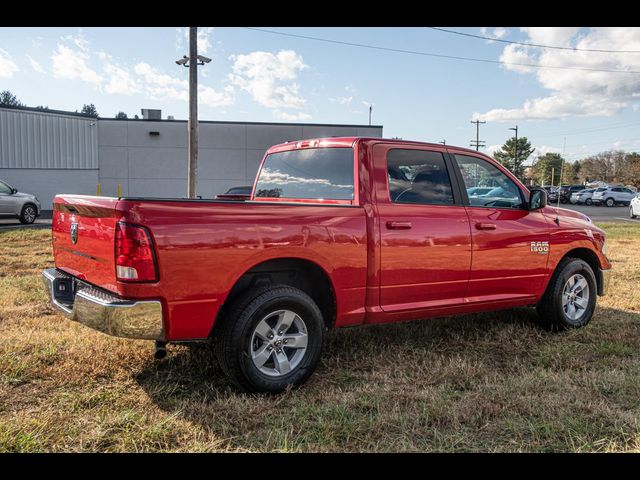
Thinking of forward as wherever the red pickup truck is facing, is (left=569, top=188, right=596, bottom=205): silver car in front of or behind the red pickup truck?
in front

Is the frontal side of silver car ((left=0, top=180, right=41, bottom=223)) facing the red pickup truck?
no

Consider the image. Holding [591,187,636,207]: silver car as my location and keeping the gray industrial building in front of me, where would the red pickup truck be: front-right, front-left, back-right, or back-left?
front-left

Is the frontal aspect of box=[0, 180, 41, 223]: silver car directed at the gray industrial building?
no

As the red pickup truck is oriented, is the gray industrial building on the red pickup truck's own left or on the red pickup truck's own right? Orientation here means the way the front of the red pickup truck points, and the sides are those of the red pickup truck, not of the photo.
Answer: on the red pickup truck's own left

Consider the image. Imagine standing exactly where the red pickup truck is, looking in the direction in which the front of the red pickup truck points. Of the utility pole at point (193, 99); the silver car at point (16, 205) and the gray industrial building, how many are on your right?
0

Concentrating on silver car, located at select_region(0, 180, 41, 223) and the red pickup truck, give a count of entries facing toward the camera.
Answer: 0

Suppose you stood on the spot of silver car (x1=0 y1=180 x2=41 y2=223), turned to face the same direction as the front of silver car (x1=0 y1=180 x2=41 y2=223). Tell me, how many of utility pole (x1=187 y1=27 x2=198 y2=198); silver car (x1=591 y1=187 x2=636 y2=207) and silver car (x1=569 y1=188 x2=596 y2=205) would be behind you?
0

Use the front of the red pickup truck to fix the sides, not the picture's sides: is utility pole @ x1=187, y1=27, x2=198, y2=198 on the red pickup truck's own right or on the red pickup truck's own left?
on the red pickup truck's own left

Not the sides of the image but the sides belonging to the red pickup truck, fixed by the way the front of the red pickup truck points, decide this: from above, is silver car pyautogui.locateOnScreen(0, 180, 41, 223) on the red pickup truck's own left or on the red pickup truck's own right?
on the red pickup truck's own left

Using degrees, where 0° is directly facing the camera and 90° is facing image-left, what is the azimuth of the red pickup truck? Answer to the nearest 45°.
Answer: approximately 225°

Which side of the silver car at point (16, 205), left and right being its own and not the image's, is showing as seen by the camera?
right
